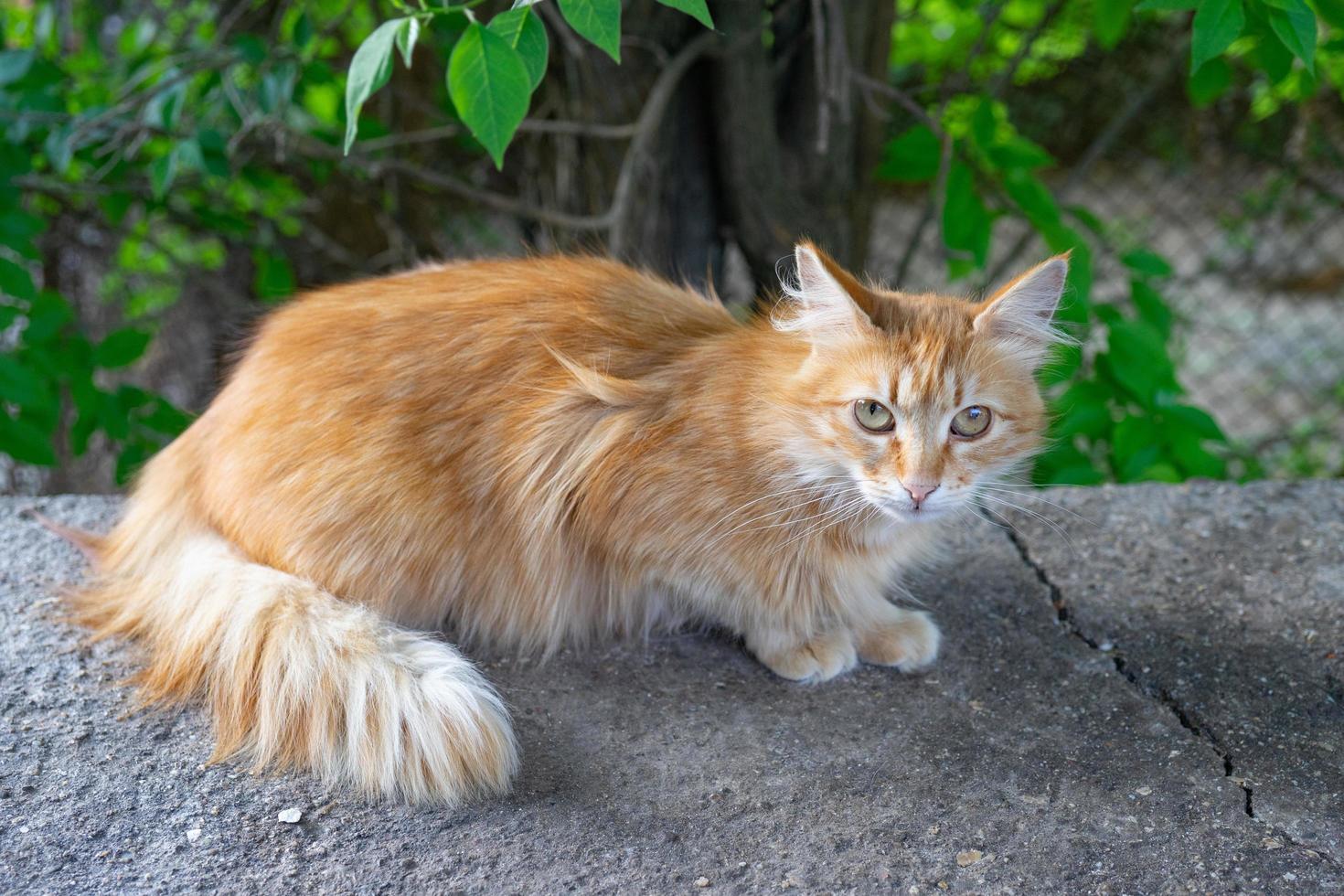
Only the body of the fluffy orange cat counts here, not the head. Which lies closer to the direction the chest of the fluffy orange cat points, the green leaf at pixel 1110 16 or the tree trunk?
the green leaf

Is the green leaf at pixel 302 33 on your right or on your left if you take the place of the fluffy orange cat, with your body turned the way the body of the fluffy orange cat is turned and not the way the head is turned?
on your left

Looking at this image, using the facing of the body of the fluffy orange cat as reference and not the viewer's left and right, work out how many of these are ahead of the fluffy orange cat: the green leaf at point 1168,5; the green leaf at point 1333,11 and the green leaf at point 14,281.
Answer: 2

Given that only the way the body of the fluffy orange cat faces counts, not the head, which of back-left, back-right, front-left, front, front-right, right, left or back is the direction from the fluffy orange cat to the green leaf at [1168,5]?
front

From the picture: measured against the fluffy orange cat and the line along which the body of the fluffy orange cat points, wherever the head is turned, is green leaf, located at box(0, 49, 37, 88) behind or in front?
behind

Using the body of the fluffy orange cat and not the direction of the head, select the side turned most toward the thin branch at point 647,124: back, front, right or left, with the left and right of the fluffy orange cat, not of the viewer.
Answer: left

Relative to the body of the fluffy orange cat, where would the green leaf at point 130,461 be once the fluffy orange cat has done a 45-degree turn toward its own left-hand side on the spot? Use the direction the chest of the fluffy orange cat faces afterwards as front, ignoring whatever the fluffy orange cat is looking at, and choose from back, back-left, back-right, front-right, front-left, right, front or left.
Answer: left

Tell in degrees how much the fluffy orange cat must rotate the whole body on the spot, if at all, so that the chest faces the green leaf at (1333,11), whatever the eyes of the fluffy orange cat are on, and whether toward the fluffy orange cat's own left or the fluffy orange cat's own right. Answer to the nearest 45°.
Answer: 0° — it already faces it

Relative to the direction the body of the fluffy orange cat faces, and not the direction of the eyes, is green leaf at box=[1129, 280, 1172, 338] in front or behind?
in front

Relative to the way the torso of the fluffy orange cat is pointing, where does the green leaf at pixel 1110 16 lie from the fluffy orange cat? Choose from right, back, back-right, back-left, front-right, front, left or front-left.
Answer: front-left

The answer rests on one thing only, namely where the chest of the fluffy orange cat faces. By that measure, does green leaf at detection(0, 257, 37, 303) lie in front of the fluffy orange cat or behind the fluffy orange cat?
behind

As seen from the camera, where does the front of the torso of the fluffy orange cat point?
to the viewer's right

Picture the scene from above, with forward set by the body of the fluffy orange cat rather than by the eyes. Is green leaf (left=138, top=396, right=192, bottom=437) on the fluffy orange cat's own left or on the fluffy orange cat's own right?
on the fluffy orange cat's own left

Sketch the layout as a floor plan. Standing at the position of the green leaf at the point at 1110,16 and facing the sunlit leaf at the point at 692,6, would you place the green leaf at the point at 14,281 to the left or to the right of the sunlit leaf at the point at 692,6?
right
